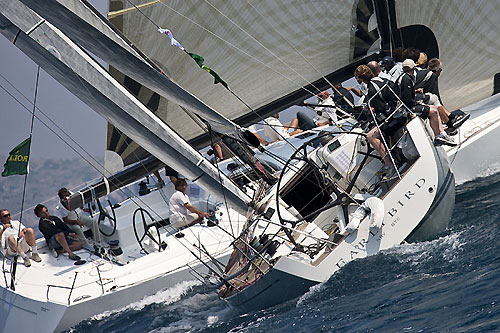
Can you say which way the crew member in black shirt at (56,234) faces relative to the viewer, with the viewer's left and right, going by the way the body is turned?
facing the viewer and to the right of the viewer

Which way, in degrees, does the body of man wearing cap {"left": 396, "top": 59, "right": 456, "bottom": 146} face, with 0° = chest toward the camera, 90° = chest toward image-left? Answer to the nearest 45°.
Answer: approximately 270°

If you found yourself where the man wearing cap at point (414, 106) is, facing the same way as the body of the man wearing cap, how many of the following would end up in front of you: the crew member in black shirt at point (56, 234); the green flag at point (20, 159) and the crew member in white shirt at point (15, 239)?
0

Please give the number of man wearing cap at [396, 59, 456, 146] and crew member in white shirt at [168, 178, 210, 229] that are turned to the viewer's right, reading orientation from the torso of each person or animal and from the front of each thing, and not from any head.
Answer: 2

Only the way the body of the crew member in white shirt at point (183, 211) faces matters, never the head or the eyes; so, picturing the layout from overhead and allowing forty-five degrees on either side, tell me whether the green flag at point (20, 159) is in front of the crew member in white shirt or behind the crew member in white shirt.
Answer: behind

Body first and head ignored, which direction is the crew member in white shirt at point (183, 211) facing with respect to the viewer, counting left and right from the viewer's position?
facing to the right of the viewer

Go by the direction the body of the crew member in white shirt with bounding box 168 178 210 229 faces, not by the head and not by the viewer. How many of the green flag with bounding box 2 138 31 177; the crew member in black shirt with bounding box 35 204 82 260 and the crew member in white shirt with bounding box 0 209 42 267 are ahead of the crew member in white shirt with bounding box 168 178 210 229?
0

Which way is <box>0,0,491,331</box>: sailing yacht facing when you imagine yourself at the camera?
facing away from the viewer and to the right of the viewer
